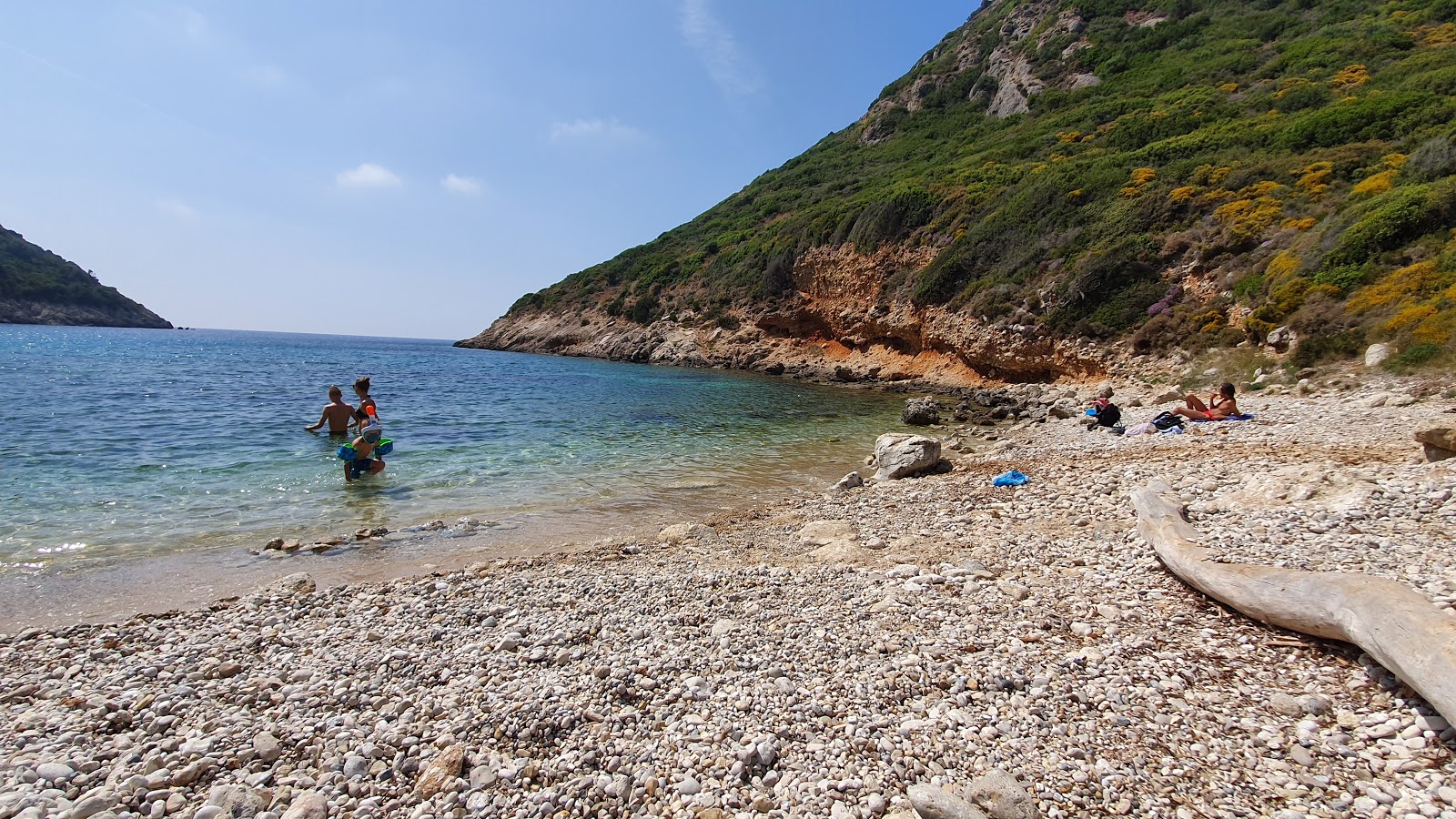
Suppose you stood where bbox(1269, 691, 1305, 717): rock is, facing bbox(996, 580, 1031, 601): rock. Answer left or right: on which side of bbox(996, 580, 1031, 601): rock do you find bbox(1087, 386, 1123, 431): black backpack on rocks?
right

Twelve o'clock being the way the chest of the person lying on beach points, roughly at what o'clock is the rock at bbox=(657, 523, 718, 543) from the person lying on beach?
The rock is roughly at 10 o'clock from the person lying on beach.

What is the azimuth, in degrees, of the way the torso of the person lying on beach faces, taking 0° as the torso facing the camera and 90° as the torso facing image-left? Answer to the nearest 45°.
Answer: approximately 90°

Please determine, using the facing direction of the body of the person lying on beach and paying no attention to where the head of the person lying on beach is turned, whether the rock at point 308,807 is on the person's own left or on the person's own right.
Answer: on the person's own left

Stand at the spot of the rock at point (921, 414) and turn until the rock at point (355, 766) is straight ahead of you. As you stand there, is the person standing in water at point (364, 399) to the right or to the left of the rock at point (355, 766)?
right

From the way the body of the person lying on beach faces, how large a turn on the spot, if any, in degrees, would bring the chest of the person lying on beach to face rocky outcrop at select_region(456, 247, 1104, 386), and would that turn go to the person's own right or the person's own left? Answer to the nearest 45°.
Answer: approximately 45° to the person's own right
